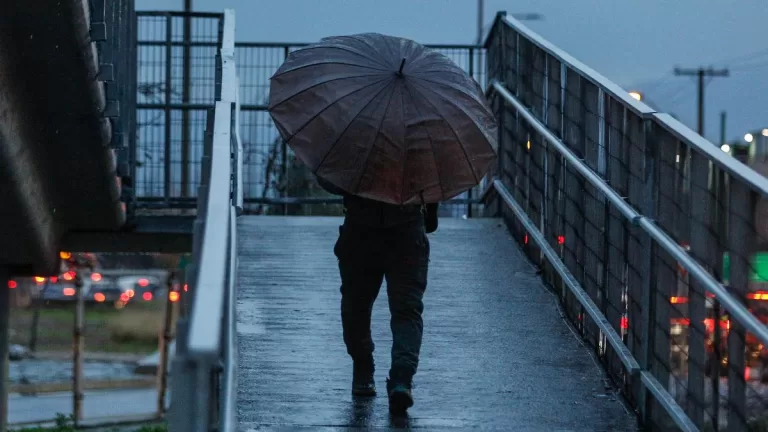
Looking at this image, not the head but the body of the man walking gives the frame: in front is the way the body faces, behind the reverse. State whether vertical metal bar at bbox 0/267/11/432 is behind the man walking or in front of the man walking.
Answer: behind

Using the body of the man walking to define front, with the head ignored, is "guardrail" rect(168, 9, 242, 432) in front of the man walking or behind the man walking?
in front

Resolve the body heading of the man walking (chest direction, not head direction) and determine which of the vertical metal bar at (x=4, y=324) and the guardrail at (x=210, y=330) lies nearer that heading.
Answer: the vertical metal bar

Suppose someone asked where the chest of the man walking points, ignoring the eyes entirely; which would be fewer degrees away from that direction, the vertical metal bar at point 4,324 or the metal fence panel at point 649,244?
the metal fence panel
